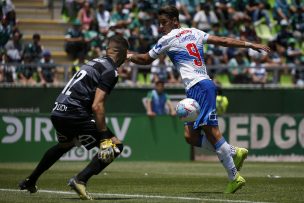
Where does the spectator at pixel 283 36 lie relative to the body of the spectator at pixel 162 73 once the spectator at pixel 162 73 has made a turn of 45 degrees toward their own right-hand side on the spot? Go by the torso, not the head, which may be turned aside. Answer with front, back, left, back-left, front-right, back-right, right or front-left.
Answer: back

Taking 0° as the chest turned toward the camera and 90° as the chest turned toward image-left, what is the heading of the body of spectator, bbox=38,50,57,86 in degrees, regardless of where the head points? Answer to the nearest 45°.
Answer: approximately 0°

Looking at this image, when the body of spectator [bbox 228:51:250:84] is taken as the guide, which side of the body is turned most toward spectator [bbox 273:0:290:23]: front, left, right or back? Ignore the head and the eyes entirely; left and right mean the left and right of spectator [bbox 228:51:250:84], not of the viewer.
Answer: back

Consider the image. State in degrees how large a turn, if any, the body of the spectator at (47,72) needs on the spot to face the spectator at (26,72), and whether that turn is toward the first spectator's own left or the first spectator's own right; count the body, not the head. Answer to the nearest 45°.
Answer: approximately 90° to the first spectator's own right

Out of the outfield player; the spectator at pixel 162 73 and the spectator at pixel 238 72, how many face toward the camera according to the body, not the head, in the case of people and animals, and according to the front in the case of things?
2

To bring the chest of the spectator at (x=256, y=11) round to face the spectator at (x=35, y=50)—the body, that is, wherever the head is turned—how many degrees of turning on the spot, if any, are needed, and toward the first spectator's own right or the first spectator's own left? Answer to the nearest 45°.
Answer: approximately 45° to the first spectator's own right

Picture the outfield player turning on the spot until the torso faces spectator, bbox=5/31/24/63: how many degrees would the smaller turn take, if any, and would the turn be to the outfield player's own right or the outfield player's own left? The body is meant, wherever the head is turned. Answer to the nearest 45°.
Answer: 0° — they already face them

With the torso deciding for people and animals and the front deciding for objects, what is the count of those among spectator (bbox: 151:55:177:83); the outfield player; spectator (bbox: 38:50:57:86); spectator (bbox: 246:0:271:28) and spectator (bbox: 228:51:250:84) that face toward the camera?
4

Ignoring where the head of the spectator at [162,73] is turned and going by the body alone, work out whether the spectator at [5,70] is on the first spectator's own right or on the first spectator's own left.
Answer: on the first spectator's own right
